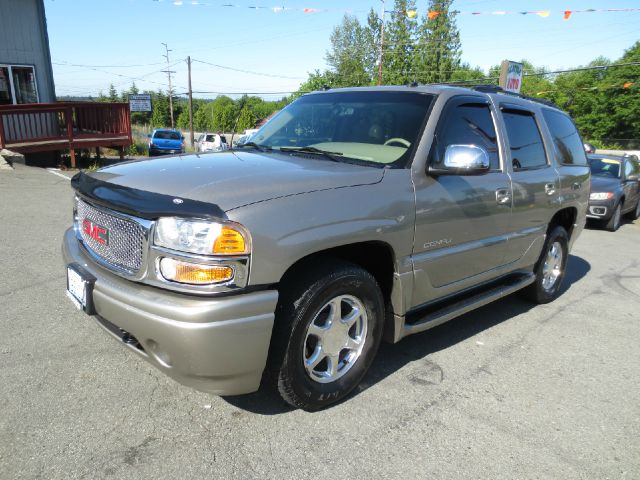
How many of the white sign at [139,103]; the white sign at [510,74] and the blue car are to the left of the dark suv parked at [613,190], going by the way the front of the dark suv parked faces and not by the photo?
0

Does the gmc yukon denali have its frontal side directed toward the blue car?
no

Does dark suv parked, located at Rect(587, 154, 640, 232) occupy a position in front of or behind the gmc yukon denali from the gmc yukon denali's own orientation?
behind

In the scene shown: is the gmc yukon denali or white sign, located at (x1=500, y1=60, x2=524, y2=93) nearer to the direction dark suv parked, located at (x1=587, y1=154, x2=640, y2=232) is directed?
the gmc yukon denali

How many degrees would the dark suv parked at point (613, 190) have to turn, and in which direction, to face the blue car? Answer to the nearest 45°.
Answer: approximately 45° to its right

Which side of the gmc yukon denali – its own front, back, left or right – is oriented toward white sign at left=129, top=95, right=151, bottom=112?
right

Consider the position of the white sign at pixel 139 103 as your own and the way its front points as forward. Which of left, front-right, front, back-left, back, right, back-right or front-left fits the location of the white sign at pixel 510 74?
front-left

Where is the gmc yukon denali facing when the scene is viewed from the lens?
facing the viewer and to the left of the viewer

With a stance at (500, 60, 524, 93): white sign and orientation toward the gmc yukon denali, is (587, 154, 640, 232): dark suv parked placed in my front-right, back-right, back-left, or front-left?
front-left

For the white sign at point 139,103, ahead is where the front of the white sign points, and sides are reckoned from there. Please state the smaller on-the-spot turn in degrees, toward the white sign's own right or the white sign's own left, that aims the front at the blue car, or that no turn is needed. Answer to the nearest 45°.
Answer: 0° — it already faces it

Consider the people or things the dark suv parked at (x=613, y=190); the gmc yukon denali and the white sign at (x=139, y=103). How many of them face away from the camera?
0

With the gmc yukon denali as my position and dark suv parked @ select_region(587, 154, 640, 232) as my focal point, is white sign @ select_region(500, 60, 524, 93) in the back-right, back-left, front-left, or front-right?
front-left

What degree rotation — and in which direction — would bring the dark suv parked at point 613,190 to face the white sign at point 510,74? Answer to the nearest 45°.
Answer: approximately 90° to its right

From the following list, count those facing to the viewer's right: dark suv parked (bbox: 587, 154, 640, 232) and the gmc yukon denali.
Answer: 0

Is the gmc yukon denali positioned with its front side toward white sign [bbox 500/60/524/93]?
no

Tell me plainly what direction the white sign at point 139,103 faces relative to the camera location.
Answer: facing the viewer

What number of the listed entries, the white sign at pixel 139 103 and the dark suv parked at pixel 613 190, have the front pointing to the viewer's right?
0
